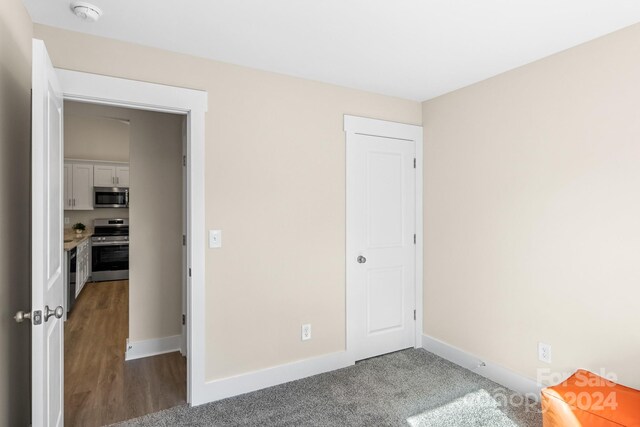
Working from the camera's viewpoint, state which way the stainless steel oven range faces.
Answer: facing the viewer

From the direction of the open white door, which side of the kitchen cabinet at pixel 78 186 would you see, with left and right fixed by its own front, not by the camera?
front

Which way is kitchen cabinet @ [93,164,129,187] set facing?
toward the camera

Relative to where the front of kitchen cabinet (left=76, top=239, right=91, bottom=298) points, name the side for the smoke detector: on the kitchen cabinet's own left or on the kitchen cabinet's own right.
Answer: on the kitchen cabinet's own right

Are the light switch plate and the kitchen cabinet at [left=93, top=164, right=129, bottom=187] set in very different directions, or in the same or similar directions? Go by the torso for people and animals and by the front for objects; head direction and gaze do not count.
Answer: same or similar directions

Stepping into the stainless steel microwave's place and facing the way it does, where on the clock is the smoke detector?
The smoke detector is roughly at 12 o'clock from the stainless steel microwave.

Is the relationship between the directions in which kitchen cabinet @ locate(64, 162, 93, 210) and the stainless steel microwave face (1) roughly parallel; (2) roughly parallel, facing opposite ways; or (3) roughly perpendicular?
roughly parallel

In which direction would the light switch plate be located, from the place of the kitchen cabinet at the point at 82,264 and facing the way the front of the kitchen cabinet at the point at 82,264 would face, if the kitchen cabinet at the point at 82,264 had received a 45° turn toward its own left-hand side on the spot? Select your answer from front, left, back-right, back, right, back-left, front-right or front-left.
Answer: back-right

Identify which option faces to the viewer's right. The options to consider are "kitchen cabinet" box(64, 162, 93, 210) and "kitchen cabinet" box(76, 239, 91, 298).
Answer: "kitchen cabinet" box(76, 239, 91, 298)

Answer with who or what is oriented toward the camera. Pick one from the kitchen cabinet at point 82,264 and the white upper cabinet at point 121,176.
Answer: the white upper cabinet

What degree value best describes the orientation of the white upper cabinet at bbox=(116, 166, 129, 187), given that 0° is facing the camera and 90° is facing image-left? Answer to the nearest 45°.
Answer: approximately 0°

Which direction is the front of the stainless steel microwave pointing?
toward the camera

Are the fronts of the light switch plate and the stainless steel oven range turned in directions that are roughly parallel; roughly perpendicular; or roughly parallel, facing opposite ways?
roughly parallel

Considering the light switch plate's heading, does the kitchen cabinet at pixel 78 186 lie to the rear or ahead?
to the rear

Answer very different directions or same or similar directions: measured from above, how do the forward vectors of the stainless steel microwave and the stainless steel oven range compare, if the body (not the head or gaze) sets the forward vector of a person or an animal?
same or similar directions
